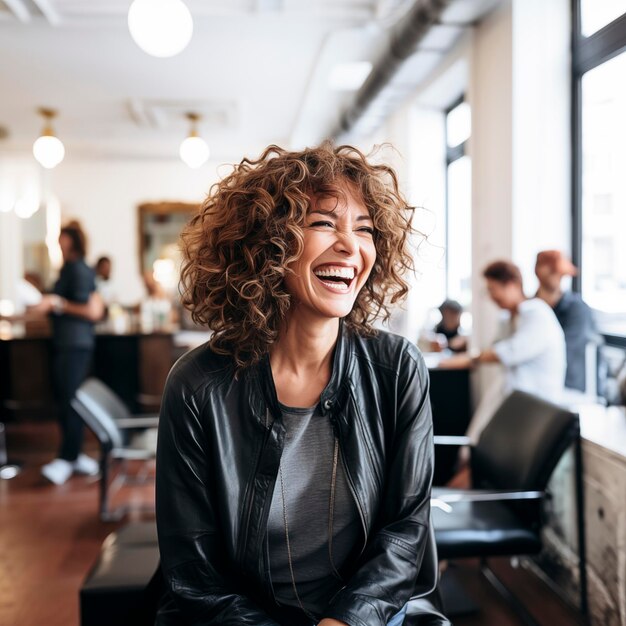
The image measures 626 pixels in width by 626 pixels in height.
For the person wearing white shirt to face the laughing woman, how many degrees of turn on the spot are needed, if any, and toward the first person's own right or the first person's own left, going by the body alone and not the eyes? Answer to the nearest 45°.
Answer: approximately 90° to the first person's own left

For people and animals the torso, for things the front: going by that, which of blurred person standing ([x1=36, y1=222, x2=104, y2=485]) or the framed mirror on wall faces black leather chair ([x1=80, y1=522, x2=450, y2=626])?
the framed mirror on wall

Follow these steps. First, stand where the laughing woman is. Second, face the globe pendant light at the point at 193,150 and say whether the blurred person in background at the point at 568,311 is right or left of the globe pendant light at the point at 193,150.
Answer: right

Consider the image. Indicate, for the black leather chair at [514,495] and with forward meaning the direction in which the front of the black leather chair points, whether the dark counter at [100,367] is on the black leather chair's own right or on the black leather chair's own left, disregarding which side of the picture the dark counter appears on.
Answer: on the black leather chair's own right

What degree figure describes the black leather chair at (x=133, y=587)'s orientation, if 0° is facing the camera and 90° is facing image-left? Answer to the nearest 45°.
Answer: approximately 0°

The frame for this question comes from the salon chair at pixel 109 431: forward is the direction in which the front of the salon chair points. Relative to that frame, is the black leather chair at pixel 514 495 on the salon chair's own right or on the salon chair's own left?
on the salon chair's own right

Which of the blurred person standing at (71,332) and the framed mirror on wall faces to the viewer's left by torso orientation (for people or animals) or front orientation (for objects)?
the blurred person standing
